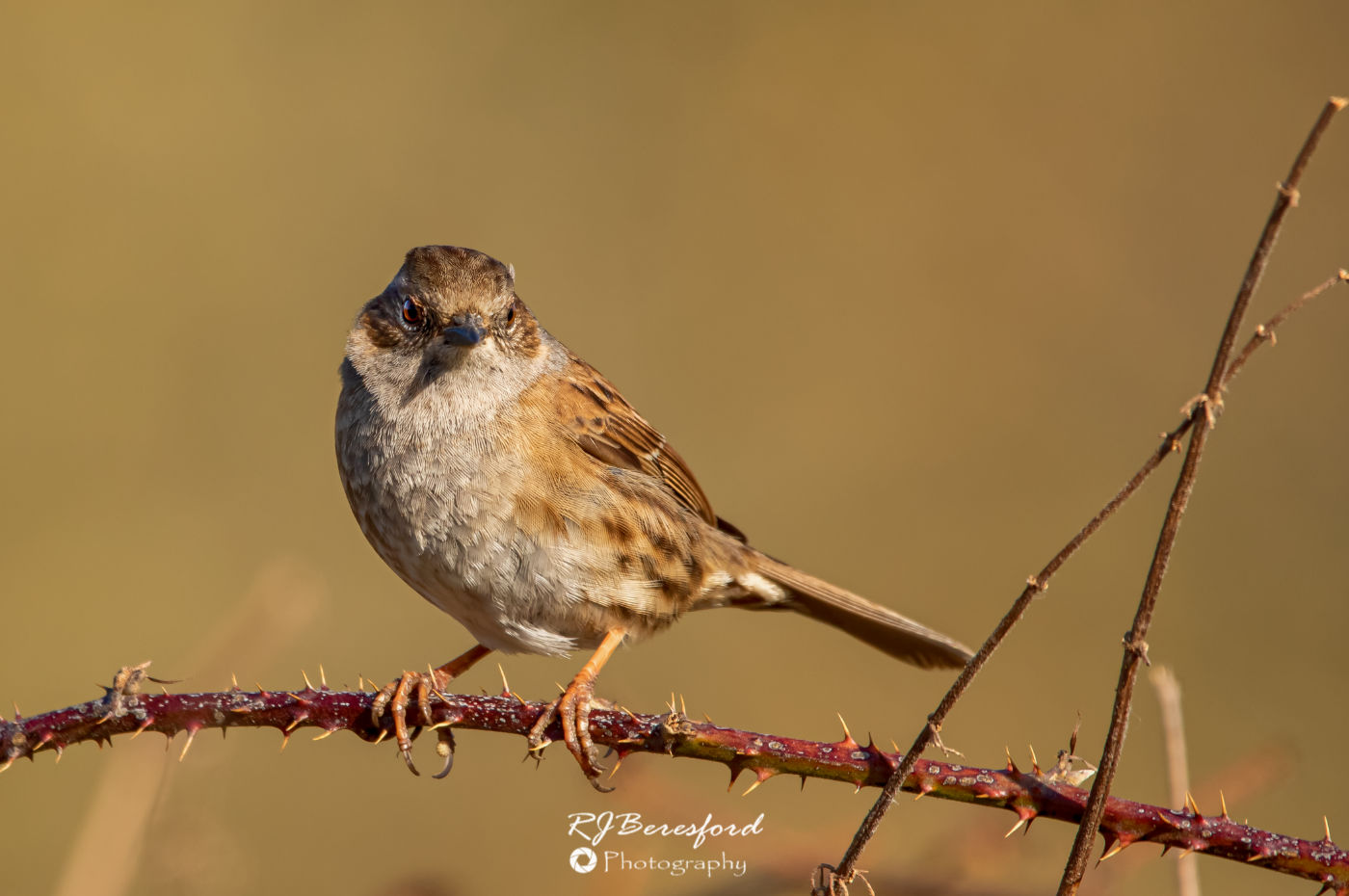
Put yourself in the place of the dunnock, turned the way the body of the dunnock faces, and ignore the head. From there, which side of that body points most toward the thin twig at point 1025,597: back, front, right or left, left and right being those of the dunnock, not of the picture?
left

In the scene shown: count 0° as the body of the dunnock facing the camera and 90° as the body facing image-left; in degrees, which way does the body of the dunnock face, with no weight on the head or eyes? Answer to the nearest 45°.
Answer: approximately 45°

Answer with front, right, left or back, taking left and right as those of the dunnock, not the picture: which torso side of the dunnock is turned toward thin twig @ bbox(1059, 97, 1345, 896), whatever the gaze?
left
